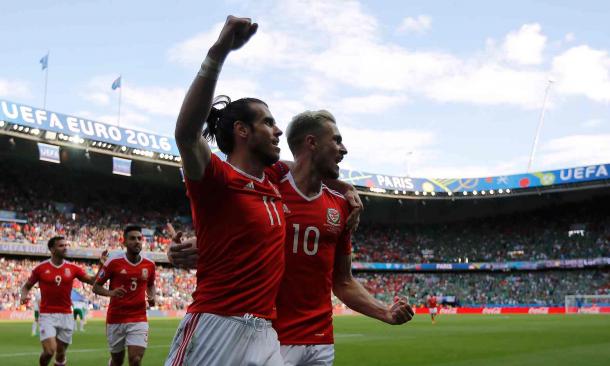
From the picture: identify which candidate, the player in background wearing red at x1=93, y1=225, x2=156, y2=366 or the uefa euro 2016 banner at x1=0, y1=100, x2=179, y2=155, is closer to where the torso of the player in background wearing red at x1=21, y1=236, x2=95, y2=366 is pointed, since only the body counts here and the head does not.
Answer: the player in background wearing red

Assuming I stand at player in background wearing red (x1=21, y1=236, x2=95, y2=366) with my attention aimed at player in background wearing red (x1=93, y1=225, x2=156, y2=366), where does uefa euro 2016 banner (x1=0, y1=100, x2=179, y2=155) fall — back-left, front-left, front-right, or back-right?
back-left

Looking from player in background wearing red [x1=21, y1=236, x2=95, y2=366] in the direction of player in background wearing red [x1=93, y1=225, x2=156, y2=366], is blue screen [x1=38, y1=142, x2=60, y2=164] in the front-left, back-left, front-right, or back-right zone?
back-left

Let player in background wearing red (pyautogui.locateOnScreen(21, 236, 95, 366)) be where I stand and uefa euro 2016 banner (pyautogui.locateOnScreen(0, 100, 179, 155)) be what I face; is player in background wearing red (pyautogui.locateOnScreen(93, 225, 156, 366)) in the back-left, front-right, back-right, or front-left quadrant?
back-right

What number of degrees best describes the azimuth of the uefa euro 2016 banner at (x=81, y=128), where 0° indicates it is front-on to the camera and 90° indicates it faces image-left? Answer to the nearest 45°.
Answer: approximately 315°

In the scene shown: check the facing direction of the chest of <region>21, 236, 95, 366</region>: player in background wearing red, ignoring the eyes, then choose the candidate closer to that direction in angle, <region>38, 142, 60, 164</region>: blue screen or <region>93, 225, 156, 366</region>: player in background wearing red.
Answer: the player in background wearing red

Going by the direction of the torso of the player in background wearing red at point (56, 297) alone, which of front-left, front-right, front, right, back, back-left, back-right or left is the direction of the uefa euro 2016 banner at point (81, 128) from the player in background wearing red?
back

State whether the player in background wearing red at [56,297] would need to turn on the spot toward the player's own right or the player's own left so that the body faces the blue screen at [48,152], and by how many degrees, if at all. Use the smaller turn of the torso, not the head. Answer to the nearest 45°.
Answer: approximately 180°

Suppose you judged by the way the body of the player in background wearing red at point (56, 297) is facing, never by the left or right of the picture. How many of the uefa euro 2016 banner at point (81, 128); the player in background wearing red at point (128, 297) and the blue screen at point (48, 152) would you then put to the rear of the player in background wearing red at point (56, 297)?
2
